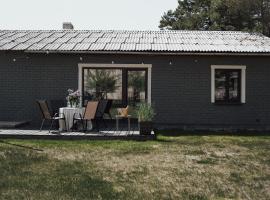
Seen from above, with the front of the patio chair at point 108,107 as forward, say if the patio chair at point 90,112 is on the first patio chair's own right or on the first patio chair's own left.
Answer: on the first patio chair's own left

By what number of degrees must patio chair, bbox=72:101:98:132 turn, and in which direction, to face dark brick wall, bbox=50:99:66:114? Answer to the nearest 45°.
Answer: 0° — it already faces it

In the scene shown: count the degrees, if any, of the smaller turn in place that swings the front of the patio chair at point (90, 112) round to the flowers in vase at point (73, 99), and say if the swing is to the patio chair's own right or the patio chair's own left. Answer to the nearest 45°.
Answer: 0° — it already faces it

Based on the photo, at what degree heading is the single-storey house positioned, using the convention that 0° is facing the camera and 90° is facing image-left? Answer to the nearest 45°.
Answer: approximately 0°

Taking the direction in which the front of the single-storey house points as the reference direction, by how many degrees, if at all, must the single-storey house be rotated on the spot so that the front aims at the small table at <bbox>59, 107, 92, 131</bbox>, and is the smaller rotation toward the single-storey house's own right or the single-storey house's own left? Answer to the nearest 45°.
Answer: approximately 45° to the single-storey house's own right

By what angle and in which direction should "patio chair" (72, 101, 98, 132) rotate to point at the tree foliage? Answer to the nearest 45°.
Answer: approximately 90° to its right

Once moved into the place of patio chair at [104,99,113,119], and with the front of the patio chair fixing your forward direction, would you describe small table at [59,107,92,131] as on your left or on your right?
on your left

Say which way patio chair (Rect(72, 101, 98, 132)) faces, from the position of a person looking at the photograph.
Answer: facing away from the viewer and to the left of the viewer

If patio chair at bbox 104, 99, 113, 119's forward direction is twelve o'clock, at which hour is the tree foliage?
The tree foliage is roughly at 4 o'clock from the patio chair.

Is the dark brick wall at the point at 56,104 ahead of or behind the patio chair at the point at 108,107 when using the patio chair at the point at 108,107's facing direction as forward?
ahead

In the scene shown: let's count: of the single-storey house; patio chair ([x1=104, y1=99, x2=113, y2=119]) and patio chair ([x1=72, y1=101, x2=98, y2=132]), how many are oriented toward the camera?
1

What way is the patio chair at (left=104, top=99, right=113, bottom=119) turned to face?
to the viewer's left
